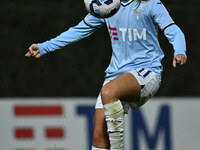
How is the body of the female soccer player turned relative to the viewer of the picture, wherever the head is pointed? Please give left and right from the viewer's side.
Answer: facing the viewer and to the left of the viewer

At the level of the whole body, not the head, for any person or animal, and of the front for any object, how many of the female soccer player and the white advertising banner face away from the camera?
0

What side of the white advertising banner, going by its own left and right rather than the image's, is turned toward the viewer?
front

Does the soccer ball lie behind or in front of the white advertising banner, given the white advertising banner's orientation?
in front

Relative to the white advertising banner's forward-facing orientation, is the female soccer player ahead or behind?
ahead
